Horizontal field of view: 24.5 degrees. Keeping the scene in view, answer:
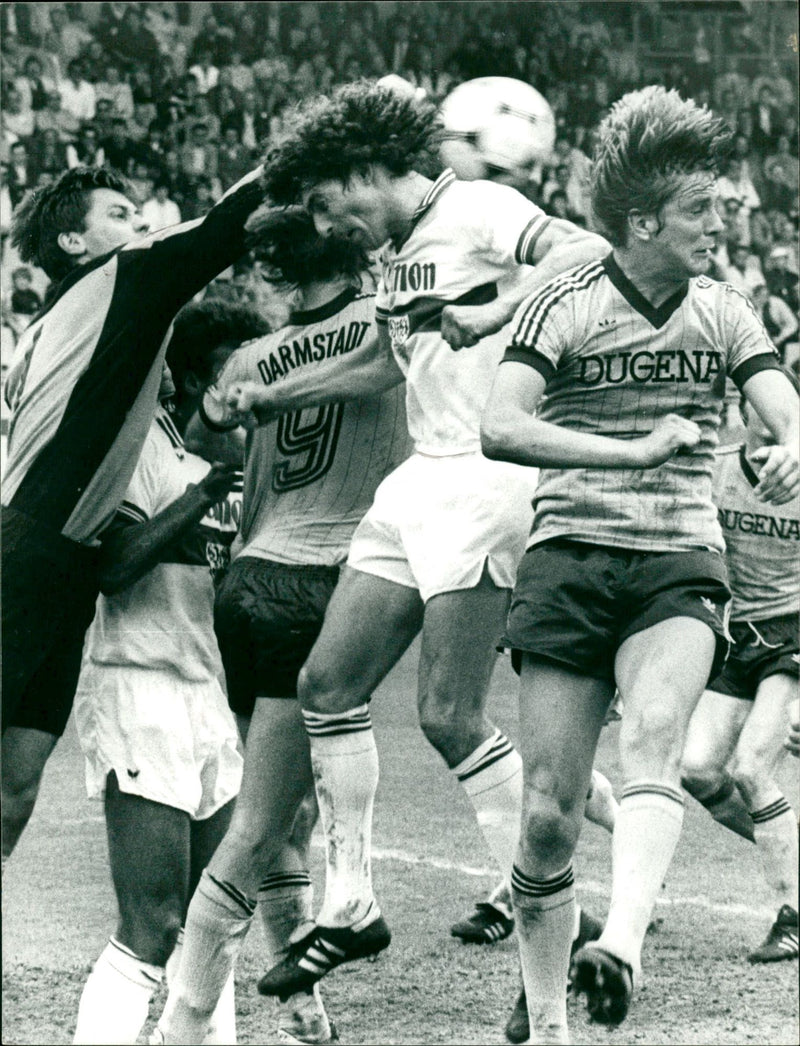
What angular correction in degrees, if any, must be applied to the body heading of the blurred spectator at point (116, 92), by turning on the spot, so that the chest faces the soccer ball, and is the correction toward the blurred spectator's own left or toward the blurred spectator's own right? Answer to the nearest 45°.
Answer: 0° — they already face it

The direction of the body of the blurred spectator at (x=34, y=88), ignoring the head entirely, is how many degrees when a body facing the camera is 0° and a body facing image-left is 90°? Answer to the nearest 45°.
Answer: approximately 0°

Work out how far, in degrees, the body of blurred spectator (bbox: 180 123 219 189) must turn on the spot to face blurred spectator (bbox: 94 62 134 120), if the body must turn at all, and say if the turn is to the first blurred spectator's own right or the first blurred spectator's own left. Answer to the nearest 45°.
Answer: approximately 135° to the first blurred spectator's own right

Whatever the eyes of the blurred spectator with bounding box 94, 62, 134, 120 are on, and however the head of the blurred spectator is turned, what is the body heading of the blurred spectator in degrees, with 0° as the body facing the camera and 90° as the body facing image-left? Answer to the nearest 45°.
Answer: approximately 0°
